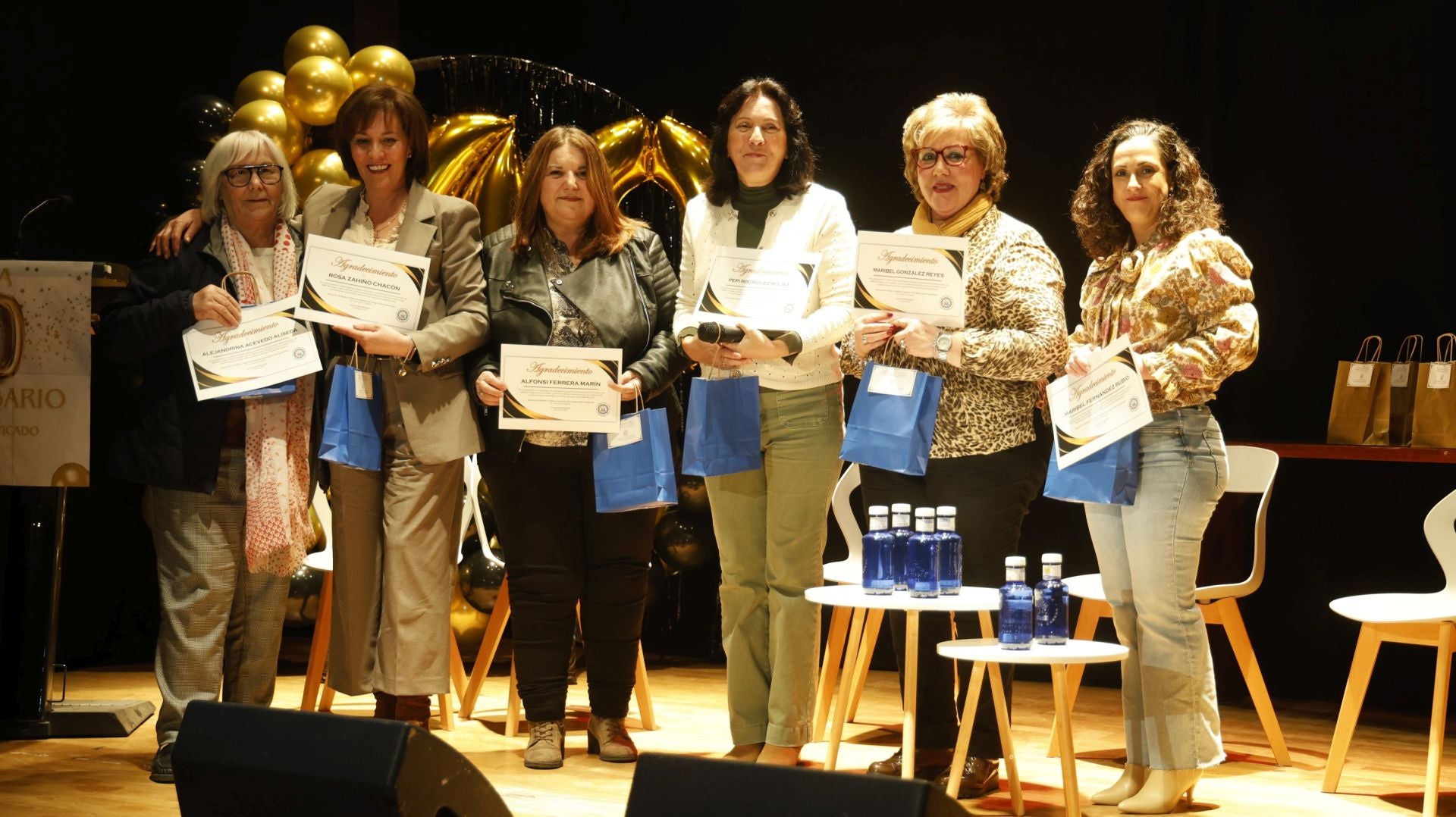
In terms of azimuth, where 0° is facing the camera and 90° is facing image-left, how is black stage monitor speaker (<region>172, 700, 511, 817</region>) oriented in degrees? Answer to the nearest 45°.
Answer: approximately 225°

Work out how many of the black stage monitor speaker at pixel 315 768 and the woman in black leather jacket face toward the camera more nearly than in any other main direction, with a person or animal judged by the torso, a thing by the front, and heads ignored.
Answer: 1

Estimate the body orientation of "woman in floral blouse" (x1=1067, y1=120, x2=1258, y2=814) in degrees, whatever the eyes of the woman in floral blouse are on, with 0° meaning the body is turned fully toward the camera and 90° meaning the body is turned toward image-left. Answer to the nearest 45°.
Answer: approximately 45°

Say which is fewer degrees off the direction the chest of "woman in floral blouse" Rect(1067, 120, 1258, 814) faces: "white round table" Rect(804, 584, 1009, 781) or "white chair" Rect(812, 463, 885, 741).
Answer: the white round table

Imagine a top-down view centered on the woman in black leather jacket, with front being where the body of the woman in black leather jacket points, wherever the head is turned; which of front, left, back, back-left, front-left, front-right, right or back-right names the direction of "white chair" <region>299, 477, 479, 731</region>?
back-right

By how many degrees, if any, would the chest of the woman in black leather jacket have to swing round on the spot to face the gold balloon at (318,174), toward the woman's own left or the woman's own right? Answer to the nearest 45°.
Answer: approximately 135° to the woman's own right

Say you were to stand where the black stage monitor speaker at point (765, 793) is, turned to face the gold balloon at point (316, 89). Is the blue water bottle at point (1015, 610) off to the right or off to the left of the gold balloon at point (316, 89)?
right

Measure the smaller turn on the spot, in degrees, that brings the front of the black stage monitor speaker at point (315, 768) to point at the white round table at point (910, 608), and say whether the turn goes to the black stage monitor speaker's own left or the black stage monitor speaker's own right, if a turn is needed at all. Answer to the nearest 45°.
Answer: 0° — it already faces it

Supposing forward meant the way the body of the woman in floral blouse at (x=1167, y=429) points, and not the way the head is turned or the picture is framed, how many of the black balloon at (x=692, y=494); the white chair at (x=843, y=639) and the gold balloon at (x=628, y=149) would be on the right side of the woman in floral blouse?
3
